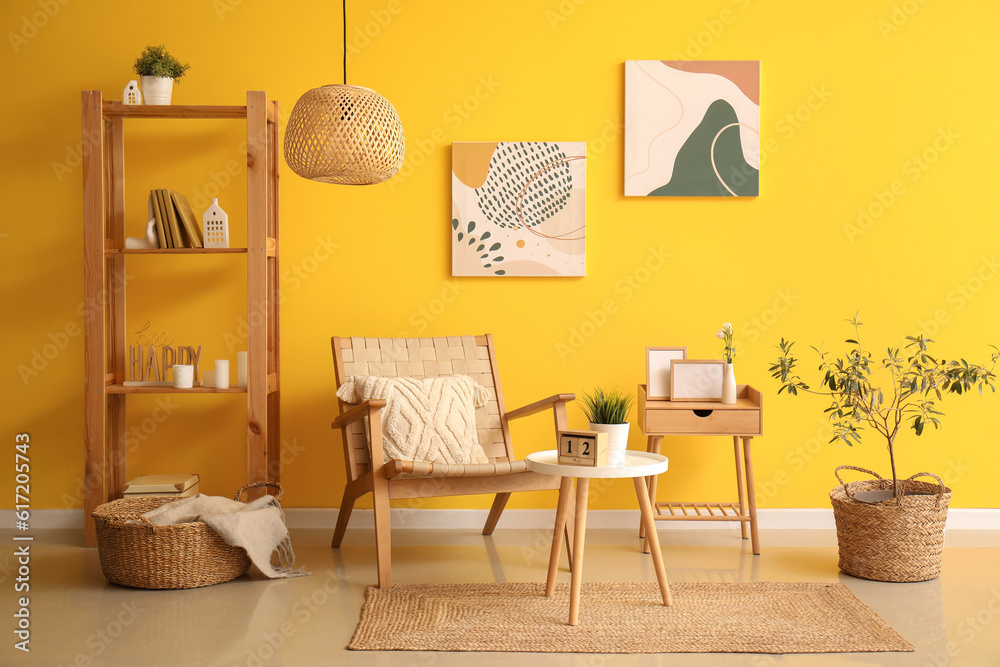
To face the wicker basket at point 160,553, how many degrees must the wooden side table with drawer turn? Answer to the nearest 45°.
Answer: approximately 45° to its right

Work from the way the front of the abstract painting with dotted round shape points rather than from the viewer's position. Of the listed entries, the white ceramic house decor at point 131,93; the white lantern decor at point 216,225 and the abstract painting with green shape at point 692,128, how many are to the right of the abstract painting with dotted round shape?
2

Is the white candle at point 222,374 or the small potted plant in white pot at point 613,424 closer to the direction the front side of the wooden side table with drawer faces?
the small potted plant in white pot
